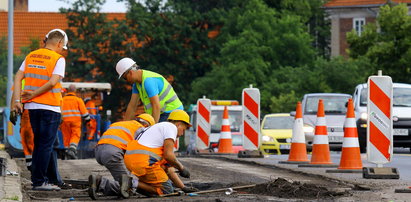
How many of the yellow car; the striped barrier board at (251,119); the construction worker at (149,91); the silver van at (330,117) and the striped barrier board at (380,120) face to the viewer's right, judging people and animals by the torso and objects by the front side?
0

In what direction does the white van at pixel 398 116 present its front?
toward the camera

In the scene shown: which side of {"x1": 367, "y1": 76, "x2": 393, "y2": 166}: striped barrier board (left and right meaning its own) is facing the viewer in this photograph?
front

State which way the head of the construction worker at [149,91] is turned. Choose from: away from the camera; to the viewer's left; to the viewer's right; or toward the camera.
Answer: to the viewer's left

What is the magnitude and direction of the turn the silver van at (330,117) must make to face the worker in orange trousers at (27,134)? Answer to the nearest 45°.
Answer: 0° — it already faces them

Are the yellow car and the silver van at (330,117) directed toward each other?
no
